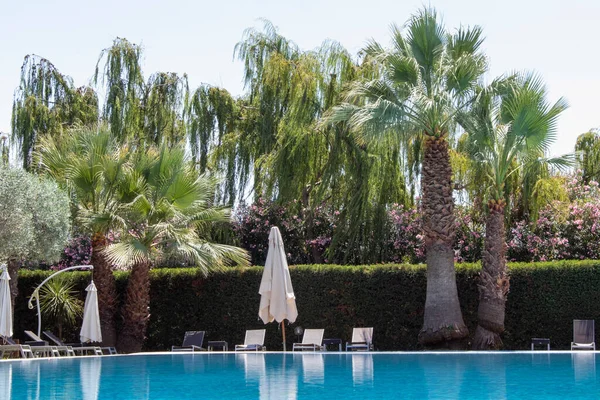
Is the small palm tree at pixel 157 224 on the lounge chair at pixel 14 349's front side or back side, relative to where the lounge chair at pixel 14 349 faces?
on the front side

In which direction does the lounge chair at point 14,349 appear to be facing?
to the viewer's right

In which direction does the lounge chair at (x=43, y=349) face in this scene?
to the viewer's right

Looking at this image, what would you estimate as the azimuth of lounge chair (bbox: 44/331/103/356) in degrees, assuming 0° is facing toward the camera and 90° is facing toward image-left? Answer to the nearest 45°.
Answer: approximately 270°

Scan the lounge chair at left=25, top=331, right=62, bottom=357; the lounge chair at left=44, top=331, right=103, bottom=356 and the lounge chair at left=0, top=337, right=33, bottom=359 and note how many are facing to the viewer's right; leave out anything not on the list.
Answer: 3

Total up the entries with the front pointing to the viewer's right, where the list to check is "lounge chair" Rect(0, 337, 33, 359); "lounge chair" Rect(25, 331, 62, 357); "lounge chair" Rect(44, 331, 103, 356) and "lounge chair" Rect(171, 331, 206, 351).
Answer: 3

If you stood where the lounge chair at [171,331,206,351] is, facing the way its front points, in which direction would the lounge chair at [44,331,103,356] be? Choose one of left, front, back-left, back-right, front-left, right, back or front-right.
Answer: front-right

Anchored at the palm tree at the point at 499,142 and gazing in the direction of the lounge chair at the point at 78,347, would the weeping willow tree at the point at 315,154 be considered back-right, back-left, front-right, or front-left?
front-right

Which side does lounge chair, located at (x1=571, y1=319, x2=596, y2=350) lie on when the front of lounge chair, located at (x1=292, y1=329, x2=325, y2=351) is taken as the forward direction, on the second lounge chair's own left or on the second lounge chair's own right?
on the second lounge chair's own left

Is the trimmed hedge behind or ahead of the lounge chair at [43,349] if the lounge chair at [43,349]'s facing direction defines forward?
ahead

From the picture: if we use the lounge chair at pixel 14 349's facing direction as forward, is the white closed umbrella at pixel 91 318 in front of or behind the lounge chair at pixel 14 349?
in front
